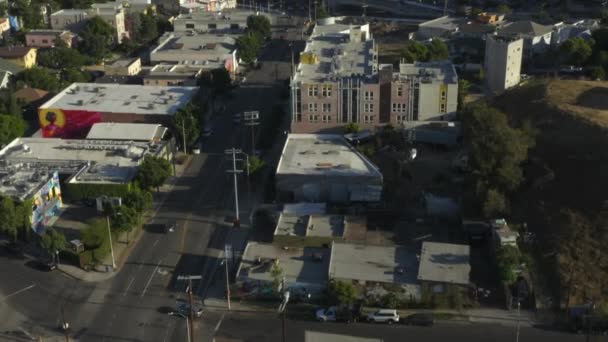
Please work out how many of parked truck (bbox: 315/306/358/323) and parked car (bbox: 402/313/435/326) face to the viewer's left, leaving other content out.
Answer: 2

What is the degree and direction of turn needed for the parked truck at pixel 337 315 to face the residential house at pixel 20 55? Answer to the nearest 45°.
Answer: approximately 45° to its right

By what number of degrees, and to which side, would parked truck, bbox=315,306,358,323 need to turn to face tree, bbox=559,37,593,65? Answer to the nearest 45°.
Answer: approximately 135° to its right

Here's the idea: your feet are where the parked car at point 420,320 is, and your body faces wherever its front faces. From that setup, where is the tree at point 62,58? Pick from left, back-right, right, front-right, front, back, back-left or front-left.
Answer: front-right

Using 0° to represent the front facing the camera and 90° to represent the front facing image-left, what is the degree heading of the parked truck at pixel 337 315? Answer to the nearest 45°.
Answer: approximately 90°

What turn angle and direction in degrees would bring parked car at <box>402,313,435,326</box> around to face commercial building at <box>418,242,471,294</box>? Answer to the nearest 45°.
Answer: approximately 90° to its right

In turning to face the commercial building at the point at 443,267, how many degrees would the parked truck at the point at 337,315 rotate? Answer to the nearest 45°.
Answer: approximately 135° to its right

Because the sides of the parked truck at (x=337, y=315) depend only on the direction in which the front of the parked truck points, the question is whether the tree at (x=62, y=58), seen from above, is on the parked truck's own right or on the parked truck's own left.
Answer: on the parked truck's own right

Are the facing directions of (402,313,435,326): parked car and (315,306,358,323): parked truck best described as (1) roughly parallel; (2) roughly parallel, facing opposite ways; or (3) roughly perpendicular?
roughly parallel

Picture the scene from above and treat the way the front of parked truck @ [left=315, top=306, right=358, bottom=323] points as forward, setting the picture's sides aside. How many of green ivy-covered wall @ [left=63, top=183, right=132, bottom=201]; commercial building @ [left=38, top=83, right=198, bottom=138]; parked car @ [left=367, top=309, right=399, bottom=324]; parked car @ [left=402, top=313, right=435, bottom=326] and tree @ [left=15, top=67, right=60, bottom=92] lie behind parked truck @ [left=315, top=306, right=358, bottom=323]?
2

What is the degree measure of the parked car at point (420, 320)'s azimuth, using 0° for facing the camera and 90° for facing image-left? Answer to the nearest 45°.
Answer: approximately 90°

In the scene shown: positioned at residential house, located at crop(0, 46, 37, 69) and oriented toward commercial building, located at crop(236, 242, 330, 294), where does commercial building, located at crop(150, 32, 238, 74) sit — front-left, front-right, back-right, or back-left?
front-left

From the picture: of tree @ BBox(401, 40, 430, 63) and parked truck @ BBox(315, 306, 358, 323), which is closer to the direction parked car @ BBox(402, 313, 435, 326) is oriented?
the parked truck

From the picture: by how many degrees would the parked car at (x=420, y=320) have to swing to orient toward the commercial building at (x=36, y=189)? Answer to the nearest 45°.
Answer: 0° — it already faces it

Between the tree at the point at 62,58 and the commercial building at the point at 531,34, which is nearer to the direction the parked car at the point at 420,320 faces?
the tree

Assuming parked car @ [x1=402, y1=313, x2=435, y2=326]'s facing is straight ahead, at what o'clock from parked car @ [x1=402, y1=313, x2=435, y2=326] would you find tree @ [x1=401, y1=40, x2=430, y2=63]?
The tree is roughly at 3 o'clock from the parked car.

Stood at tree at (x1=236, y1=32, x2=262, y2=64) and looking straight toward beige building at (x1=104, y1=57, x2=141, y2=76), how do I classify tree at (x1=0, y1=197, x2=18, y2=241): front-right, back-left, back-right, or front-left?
front-left
